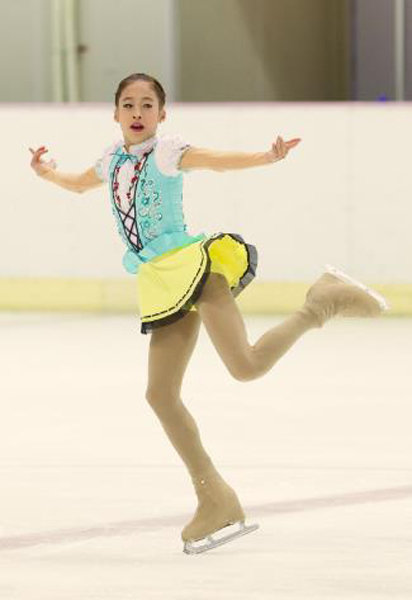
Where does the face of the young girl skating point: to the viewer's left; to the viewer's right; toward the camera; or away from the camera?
toward the camera

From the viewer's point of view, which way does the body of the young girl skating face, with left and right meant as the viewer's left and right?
facing the viewer and to the left of the viewer
